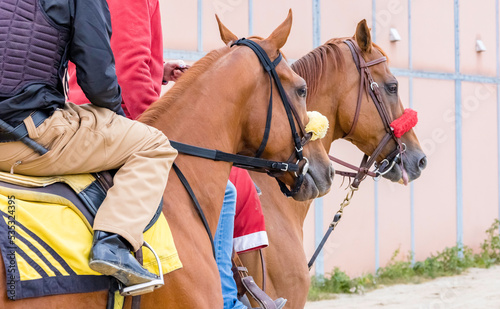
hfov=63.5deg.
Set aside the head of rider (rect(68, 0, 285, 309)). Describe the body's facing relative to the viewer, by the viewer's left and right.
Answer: facing to the right of the viewer

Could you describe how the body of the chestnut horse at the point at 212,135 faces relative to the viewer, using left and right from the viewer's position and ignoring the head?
facing to the right of the viewer

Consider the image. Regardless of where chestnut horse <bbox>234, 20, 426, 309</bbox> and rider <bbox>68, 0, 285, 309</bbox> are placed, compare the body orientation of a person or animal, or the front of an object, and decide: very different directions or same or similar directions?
same or similar directions

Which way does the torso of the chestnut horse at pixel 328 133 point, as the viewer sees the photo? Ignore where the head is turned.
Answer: to the viewer's right

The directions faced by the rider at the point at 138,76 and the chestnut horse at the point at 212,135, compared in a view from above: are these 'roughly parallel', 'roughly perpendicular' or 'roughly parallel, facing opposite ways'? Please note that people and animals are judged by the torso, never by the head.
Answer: roughly parallel

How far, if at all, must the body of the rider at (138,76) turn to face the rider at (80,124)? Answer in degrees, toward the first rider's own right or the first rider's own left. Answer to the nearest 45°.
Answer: approximately 90° to the first rider's own right

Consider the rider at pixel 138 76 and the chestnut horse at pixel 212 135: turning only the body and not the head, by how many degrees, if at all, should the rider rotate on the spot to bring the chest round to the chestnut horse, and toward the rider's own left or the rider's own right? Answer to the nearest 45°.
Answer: approximately 45° to the rider's own right

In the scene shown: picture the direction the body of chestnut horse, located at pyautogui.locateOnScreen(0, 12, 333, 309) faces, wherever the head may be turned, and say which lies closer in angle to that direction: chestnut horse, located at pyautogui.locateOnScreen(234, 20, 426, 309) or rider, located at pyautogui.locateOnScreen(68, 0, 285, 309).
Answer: the chestnut horse

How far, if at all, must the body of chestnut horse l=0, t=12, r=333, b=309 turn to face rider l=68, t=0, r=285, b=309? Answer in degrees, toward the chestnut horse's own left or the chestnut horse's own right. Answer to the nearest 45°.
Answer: approximately 135° to the chestnut horse's own left

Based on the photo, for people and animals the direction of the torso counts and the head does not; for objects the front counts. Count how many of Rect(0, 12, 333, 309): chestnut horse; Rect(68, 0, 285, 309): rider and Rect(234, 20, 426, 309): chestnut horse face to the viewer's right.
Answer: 3
